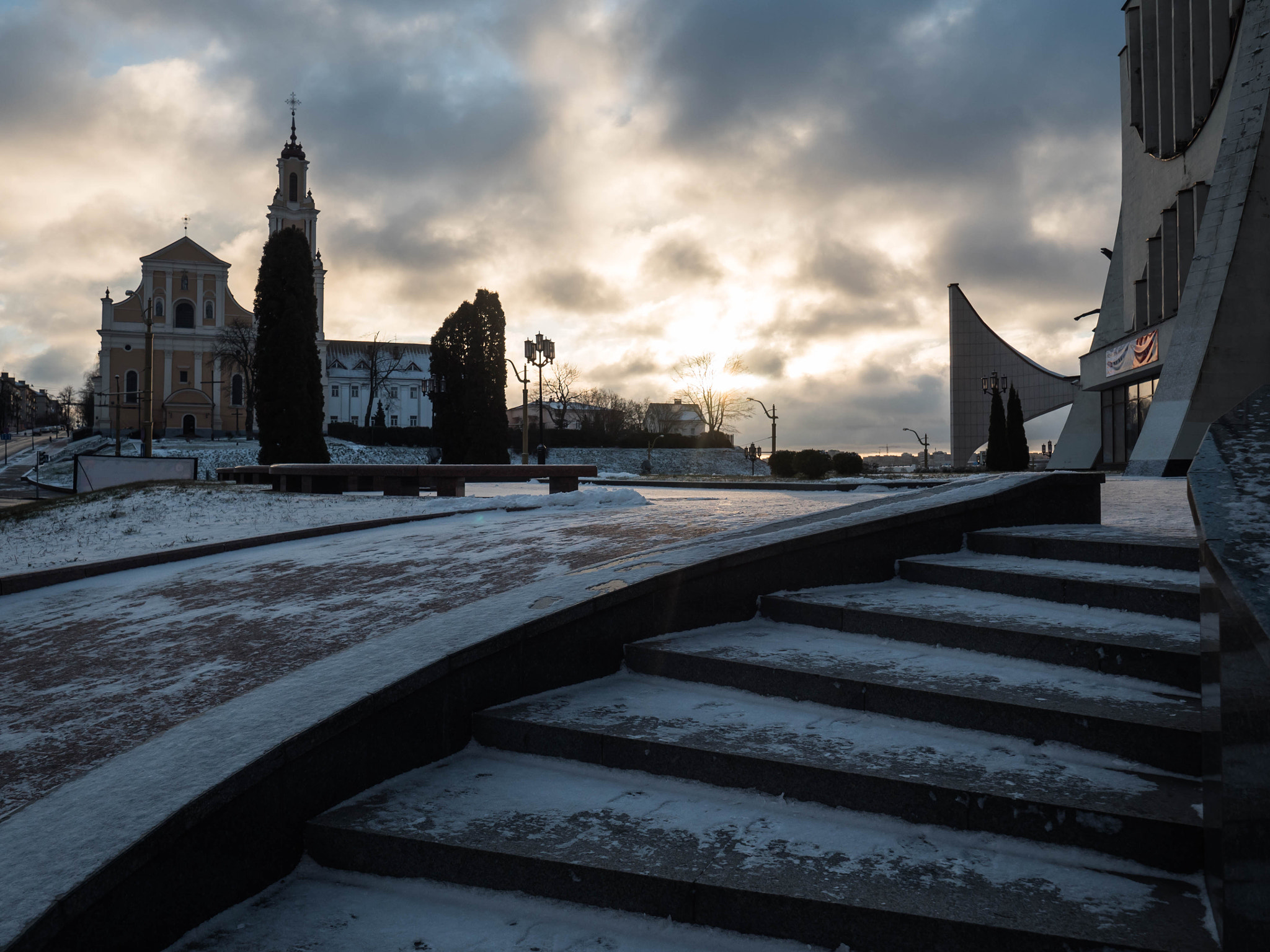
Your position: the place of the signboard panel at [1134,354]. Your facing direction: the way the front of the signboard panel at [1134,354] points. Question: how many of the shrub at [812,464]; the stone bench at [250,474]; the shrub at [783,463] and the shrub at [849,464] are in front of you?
4

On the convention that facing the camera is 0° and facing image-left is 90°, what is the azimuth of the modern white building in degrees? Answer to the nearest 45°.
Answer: approximately 45°

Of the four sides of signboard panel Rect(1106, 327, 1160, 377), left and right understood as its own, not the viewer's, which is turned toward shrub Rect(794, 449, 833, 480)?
front

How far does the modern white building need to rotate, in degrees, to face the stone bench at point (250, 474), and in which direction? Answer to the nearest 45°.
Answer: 0° — it already faces it

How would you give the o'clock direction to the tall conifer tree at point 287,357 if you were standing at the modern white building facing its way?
The tall conifer tree is roughly at 1 o'clock from the modern white building.

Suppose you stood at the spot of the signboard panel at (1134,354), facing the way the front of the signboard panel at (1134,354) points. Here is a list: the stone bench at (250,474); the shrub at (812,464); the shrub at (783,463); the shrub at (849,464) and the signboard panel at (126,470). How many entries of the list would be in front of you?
5

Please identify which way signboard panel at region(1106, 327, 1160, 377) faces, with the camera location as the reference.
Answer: facing the viewer and to the left of the viewer

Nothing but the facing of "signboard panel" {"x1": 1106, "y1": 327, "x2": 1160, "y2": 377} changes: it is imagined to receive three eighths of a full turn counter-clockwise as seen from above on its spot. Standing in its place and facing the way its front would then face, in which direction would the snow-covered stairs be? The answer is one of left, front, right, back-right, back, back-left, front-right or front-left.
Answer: right

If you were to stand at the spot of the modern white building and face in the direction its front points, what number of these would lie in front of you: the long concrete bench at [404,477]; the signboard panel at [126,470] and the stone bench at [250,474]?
3

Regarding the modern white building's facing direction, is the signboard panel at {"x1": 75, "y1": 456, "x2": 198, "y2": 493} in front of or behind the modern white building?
in front

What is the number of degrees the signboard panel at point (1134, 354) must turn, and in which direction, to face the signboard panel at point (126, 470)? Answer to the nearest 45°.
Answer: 0° — it already faces it

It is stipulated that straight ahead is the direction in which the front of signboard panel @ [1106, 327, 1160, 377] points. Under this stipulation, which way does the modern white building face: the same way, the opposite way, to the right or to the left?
the same way

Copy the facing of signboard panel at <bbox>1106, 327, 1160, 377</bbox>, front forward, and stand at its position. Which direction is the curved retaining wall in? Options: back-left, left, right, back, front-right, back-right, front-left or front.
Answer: front-left

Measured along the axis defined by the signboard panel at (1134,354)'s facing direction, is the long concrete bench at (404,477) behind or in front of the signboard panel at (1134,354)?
in front

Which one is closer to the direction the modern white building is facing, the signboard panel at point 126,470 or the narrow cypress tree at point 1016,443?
the signboard panel

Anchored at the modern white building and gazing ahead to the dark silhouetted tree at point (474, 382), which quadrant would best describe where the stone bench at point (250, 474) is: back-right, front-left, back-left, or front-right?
front-left

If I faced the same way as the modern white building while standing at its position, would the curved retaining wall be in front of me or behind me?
in front

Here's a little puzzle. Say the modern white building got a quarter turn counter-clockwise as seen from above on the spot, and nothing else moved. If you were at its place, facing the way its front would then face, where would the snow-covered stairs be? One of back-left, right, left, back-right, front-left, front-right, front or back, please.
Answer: front-right

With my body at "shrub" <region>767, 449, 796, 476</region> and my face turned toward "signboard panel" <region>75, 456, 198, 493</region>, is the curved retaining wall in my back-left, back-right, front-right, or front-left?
front-left
